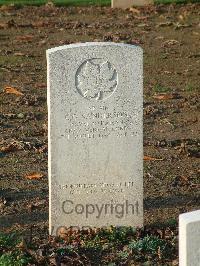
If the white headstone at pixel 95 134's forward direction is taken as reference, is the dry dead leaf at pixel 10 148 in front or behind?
behind

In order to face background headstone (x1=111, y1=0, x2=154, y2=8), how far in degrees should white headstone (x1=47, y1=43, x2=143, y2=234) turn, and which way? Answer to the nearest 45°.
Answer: approximately 180°

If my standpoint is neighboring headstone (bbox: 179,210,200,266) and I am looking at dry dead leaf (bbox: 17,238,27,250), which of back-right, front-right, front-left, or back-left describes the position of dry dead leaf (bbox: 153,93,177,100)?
front-right

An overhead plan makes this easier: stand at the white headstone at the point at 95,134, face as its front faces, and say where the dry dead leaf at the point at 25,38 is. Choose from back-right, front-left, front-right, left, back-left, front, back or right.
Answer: back

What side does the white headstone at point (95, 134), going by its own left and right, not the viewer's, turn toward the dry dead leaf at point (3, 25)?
back

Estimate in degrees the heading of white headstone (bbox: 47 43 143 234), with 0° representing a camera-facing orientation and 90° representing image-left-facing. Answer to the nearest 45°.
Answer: approximately 0°

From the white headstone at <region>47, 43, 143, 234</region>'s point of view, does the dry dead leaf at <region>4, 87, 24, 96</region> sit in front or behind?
behind

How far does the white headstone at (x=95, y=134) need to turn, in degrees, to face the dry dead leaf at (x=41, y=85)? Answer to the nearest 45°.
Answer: approximately 180°

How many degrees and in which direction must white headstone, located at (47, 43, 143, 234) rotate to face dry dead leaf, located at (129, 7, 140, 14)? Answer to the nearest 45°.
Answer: approximately 180°

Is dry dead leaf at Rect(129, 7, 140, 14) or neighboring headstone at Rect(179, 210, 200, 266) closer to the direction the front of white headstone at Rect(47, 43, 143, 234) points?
the neighboring headstone

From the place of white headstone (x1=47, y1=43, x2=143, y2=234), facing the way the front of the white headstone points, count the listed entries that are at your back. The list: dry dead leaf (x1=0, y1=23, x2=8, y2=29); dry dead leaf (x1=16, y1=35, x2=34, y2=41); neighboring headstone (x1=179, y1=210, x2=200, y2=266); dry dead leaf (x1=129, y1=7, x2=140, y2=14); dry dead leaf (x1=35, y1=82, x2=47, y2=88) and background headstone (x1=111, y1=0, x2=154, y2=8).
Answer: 5
